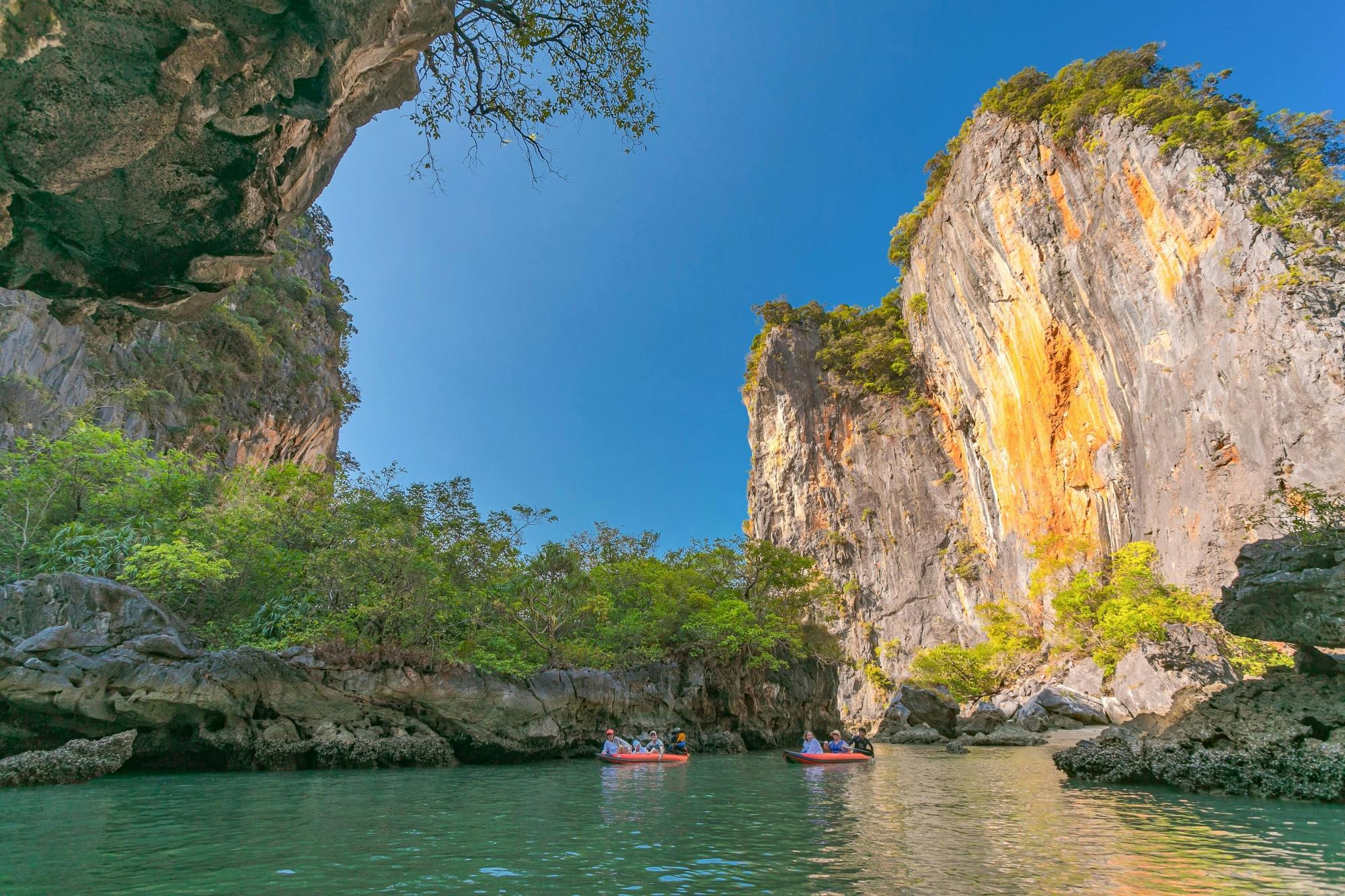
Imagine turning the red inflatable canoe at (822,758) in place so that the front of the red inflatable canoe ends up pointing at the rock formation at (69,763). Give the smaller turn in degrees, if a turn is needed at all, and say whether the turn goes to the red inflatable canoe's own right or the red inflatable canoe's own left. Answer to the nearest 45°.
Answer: approximately 45° to the red inflatable canoe's own left

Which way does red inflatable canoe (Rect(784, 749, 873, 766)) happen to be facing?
to the viewer's left

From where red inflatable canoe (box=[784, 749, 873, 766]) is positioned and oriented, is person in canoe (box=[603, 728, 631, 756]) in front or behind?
in front

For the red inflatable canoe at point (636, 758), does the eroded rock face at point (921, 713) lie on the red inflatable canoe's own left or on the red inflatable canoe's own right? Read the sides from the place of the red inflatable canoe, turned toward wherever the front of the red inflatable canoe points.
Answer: on the red inflatable canoe's own right

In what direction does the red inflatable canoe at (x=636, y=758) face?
to the viewer's left

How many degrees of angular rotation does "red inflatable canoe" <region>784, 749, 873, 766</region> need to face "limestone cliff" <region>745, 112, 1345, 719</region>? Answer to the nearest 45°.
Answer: approximately 135° to its right

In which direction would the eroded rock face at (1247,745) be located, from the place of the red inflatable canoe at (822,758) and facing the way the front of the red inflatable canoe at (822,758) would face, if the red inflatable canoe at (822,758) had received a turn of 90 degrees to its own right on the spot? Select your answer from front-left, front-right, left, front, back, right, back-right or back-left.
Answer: back-right

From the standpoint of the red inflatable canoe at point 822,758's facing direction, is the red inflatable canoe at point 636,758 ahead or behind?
ahead

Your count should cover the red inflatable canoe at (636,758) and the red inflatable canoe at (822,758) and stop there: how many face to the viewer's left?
2
